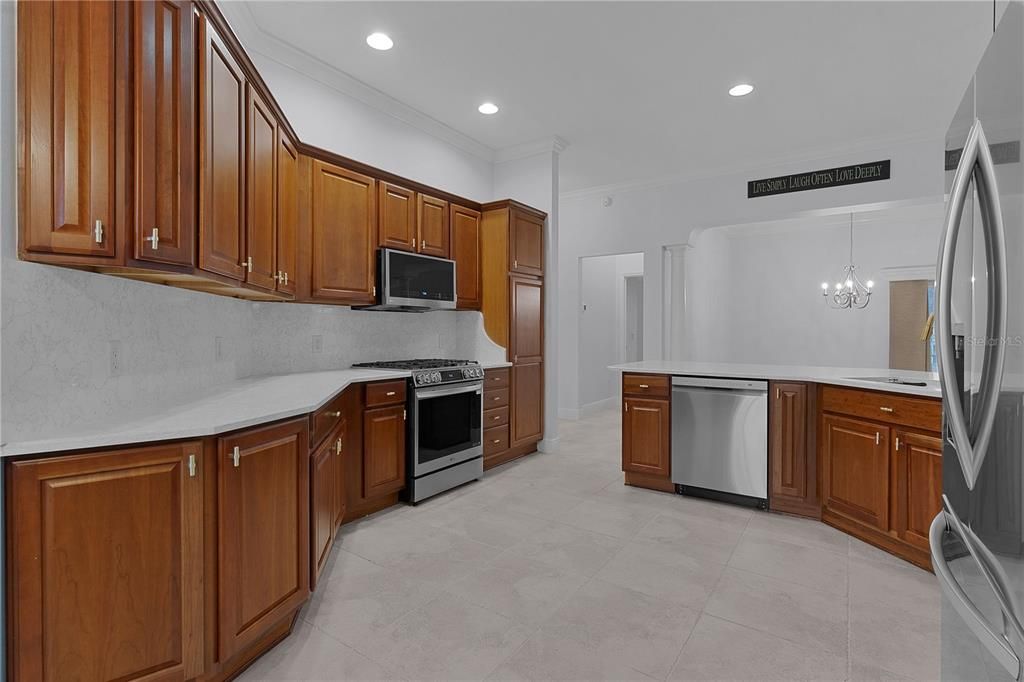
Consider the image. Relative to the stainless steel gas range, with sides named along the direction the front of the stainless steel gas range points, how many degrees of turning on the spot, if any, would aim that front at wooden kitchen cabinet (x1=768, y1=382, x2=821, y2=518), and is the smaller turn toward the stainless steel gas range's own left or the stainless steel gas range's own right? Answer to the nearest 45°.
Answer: approximately 45° to the stainless steel gas range's own left

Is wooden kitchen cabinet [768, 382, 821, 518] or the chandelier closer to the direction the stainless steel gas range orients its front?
the wooden kitchen cabinet

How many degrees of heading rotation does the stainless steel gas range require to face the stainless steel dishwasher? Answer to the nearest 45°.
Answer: approximately 45° to its left

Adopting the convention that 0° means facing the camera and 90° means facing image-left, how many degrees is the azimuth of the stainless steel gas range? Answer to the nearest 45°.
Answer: approximately 315°

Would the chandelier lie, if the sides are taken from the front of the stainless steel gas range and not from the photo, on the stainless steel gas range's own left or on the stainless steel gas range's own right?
on the stainless steel gas range's own left
